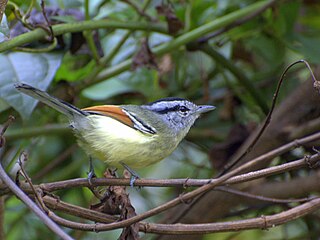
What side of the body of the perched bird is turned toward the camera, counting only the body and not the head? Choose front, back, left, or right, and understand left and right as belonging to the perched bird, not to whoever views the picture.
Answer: right

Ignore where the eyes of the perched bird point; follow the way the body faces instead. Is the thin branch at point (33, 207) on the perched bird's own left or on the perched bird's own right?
on the perched bird's own right

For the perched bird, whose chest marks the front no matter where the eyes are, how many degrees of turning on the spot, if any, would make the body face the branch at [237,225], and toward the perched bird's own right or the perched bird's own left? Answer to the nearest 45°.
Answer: approximately 45° to the perched bird's own right
